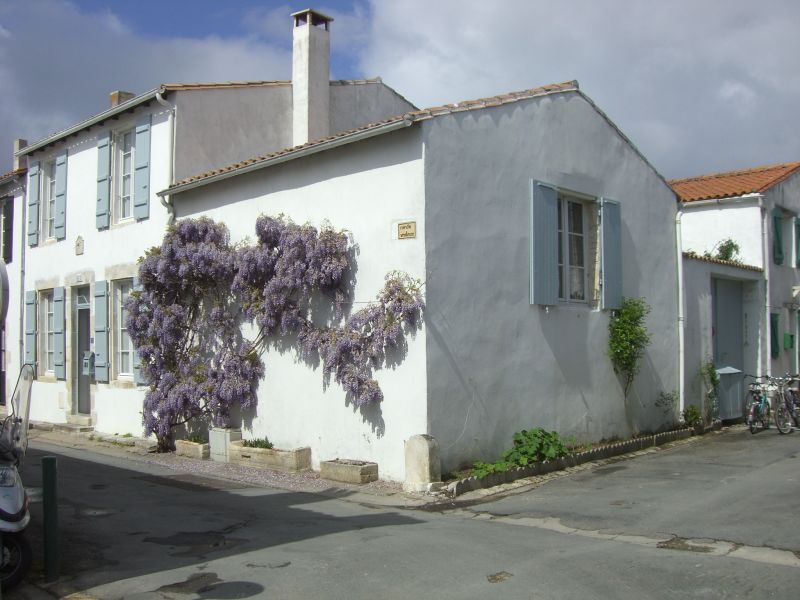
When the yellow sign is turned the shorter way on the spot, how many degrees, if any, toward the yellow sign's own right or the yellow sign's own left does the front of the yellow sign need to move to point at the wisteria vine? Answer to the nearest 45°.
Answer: approximately 90° to the yellow sign's own right

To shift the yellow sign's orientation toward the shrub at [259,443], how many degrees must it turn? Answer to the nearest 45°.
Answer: approximately 90° to its right

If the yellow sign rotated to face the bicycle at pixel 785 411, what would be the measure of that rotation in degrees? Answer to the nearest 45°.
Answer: approximately 180°

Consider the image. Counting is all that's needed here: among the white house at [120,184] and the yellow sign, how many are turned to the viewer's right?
0

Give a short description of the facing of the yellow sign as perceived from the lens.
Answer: facing the viewer and to the left of the viewer

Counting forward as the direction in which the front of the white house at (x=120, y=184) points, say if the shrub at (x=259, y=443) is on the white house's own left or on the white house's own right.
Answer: on the white house's own left

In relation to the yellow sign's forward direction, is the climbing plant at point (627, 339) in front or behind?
behind

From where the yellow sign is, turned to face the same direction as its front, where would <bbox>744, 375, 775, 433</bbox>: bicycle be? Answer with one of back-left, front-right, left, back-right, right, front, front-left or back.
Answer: back

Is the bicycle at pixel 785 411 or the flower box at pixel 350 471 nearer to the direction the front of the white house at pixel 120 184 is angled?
the flower box

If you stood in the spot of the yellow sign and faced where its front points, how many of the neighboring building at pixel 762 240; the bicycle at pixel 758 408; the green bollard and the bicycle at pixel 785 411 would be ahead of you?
1
